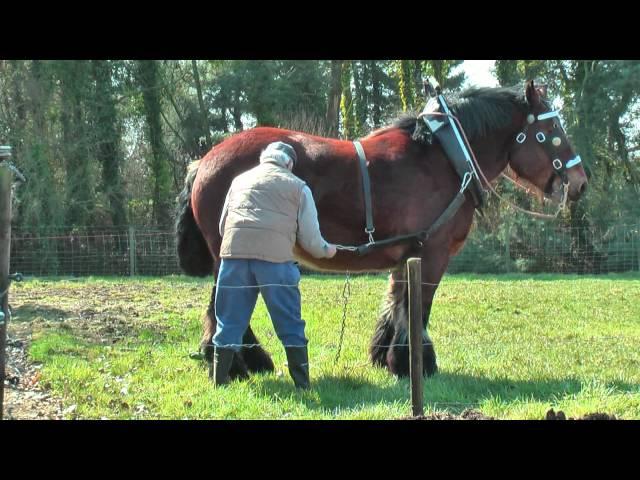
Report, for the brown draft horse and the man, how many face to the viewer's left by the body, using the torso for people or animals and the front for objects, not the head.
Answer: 0

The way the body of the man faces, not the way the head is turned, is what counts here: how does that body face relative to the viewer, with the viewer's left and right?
facing away from the viewer and to the right of the viewer

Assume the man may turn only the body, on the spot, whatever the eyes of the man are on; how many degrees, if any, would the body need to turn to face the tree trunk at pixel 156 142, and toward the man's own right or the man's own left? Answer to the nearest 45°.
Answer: approximately 45° to the man's own left

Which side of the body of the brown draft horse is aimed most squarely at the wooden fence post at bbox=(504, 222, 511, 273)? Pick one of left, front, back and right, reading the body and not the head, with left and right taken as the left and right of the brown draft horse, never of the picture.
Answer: left

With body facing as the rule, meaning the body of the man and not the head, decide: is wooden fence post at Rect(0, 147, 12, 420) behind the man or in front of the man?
behind

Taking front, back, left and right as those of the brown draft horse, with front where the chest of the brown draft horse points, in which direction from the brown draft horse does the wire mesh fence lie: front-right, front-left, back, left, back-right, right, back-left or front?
left

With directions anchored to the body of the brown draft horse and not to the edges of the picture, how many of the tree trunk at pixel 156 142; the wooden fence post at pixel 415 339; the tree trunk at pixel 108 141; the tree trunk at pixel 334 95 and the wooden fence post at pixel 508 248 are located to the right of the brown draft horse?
1

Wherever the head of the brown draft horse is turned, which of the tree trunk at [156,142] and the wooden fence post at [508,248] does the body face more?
the wooden fence post

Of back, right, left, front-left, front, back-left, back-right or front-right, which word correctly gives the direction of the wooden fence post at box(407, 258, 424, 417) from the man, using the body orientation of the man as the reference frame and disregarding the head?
right

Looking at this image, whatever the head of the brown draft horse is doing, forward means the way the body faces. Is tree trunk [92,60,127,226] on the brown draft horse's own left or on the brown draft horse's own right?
on the brown draft horse's own left

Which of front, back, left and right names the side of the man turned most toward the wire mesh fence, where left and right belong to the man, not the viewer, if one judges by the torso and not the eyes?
front

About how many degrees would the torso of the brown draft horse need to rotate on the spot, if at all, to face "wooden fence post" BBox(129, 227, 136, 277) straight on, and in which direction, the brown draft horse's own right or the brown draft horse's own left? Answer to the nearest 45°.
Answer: approximately 135° to the brown draft horse's own left

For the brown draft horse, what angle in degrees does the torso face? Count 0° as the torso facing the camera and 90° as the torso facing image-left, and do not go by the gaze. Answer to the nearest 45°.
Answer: approximately 270°

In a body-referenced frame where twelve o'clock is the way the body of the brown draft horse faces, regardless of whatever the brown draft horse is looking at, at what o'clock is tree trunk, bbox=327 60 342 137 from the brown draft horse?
The tree trunk is roughly at 9 o'clock from the brown draft horse.
